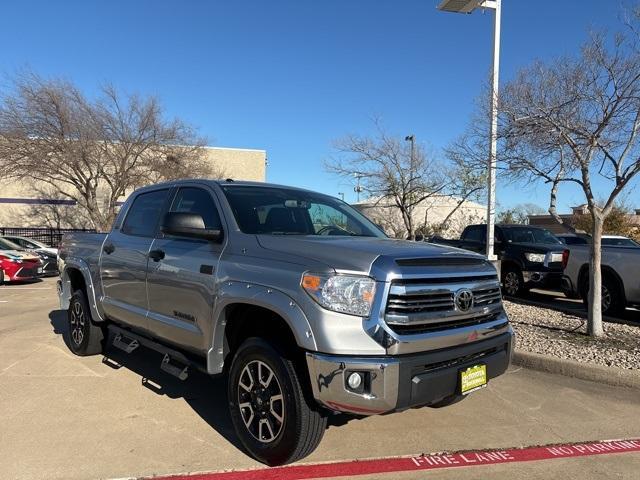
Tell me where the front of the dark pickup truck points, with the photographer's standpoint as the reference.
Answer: facing the viewer and to the right of the viewer

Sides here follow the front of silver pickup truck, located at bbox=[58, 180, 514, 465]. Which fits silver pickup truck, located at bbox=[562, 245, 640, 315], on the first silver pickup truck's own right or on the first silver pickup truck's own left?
on the first silver pickup truck's own left

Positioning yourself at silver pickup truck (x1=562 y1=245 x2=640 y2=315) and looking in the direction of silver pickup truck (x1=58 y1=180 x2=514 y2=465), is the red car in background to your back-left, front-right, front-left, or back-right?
front-right

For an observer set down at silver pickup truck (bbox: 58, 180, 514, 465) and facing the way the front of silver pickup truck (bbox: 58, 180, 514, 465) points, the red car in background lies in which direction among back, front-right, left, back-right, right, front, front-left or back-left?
back

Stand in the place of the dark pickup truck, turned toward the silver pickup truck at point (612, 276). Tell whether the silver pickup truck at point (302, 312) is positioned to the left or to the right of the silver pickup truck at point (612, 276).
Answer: right

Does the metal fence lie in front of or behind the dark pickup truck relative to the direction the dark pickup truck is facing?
behind

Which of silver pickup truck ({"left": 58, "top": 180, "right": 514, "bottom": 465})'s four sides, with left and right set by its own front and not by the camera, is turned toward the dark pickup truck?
left

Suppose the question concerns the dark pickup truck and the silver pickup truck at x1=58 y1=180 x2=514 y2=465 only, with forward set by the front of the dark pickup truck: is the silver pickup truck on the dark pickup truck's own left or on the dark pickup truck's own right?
on the dark pickup truck's own right

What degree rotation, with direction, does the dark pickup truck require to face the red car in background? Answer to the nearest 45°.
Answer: approximately 135° to its right

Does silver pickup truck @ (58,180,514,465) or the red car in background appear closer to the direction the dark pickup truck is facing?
the silver pickup truck

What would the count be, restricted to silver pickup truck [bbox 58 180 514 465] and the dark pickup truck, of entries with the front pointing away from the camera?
0

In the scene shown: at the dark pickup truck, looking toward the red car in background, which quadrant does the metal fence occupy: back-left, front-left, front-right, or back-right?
front-right

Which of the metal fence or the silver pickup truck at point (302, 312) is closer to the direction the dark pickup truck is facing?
the silver pickup truck
